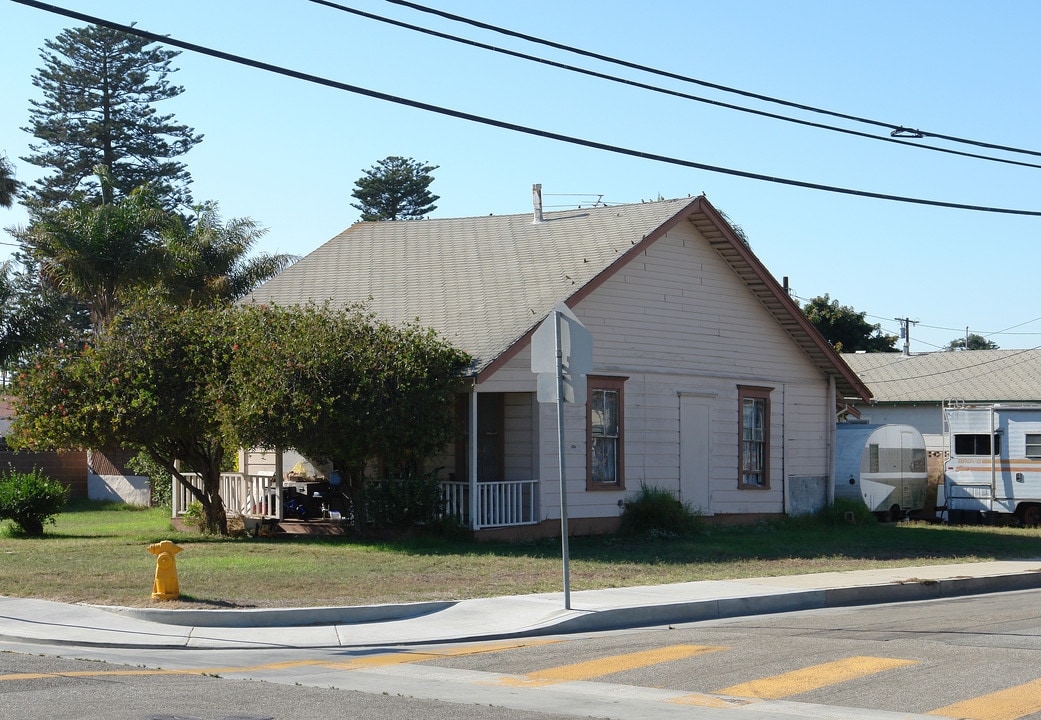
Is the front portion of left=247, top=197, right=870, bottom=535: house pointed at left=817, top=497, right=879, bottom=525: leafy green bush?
no

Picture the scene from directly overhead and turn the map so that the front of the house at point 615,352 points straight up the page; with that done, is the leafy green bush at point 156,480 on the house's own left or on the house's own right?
on the house's own right

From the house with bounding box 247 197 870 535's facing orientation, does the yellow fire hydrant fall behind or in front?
in front

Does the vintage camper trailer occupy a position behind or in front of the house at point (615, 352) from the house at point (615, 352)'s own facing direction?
behind

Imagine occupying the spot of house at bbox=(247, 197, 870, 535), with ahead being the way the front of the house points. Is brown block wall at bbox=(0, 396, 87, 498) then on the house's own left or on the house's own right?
on the house's own right

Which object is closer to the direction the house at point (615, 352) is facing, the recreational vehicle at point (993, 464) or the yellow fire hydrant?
the yellow fire hydrant

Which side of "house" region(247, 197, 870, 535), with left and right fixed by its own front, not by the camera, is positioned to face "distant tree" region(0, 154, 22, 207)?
right
